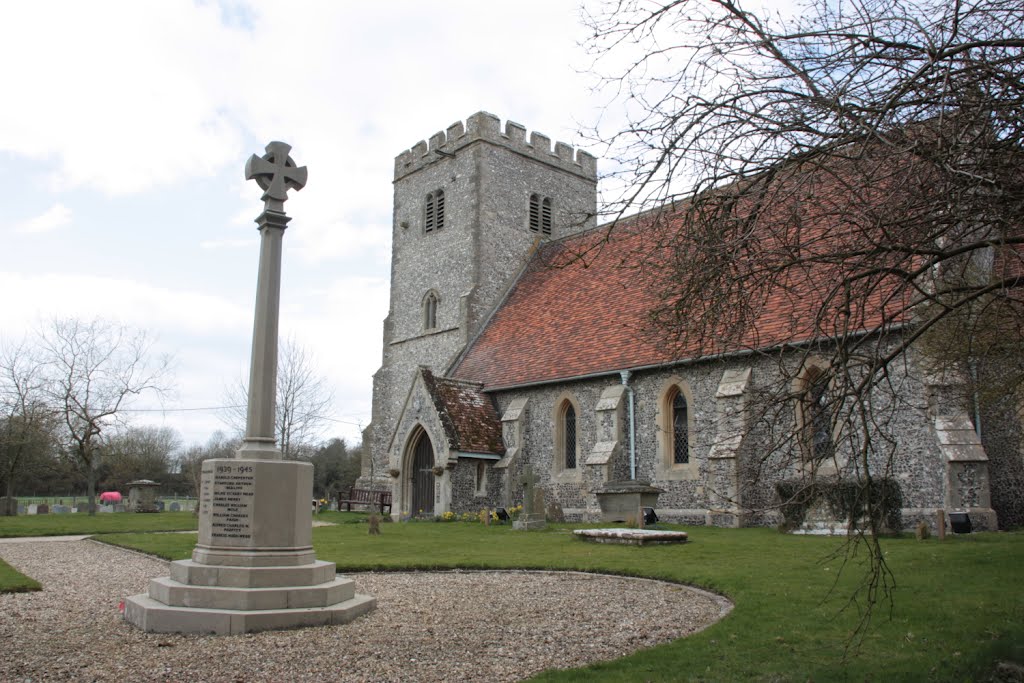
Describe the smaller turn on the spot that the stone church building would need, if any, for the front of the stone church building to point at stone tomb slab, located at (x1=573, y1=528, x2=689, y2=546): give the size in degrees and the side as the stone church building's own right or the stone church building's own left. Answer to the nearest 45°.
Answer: approximately 45° to the stone church building's own left

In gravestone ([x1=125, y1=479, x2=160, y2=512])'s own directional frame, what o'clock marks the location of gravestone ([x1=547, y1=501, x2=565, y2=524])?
gravestone ([x1=547, y1=501, x2=565, y2=524]) is roughly at 11 o'clock from gravestone ([x1=125, y1=479, x2=160, y2=512]).

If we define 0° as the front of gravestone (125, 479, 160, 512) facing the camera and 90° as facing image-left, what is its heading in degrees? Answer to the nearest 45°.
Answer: approximately 0°

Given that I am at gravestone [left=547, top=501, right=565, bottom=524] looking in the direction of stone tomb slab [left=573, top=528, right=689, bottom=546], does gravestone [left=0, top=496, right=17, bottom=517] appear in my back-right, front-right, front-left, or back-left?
back-right

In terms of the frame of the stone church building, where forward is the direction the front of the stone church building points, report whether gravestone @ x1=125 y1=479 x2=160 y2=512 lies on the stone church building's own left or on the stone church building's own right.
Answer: on the stone church building's own right

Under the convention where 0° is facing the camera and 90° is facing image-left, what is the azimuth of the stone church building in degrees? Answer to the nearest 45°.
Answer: approximately 45°

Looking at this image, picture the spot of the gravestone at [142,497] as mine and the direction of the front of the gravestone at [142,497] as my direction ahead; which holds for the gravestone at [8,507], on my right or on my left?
on my right
